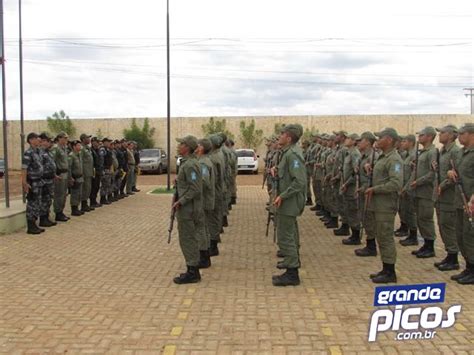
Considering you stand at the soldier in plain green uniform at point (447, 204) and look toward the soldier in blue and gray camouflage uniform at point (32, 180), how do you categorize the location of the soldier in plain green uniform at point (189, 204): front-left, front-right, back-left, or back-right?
front-left

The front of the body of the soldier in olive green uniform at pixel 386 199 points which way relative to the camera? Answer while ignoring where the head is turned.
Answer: to the viewer's left

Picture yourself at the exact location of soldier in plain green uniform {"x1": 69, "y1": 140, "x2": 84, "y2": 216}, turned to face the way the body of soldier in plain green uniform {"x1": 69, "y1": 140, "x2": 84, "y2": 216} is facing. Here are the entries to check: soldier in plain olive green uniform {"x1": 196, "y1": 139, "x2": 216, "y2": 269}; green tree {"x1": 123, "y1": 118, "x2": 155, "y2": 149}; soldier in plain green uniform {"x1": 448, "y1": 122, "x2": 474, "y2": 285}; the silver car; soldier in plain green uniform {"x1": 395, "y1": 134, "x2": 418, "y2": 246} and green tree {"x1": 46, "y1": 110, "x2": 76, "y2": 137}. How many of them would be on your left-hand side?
3

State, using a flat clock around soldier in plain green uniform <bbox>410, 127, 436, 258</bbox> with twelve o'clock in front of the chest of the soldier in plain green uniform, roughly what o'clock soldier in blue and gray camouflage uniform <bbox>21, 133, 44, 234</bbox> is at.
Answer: The soldier in blue and gray camouflage uniform is roughly at 12 o'clock from the soldier in plain green uniform.

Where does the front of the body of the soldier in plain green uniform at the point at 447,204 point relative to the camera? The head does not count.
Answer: to the viewer's left

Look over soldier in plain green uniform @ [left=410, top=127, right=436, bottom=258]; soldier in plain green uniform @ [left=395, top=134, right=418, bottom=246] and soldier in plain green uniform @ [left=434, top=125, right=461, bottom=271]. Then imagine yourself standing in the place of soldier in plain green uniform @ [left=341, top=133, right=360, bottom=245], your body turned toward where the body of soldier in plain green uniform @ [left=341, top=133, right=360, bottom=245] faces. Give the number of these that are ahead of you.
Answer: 0

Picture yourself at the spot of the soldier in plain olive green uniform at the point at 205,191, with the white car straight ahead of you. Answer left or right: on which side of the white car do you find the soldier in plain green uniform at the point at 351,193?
right

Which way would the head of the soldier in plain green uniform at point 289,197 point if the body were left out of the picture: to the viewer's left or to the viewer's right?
to the viewer's left

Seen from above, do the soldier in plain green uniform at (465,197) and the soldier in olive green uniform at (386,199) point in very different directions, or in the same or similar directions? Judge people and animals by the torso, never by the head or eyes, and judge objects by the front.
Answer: same or similar directions

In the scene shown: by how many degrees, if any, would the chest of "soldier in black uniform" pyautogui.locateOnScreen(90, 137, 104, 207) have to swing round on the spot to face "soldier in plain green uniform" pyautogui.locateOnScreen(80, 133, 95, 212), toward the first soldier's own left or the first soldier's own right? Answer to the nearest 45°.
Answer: approximately 90° to the first soldier's own right

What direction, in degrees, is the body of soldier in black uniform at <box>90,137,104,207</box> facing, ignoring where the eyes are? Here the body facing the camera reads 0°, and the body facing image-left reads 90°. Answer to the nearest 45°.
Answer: approximately 270°

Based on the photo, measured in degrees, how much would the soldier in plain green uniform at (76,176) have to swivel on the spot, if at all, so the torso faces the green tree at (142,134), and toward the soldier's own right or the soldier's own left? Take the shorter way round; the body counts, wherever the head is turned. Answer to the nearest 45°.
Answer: approximately 90° to the soldier's own left

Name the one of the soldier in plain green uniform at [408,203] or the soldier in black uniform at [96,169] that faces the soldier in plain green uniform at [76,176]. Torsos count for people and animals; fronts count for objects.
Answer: the soldier in plain green uniform at [408,203]

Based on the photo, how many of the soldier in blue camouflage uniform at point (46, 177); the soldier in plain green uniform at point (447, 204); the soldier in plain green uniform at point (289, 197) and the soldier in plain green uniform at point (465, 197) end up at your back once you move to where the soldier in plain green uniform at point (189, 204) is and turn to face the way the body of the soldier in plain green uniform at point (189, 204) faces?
3

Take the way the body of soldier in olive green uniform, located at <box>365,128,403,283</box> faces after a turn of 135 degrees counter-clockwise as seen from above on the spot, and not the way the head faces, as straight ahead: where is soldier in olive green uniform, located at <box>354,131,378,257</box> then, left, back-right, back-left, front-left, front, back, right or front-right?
back-left

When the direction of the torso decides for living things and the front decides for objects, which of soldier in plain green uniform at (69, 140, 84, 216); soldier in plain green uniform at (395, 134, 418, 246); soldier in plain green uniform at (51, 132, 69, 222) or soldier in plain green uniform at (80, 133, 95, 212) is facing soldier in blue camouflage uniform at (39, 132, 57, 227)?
soldier in plain green uniform at (395, 134, 418, 246)

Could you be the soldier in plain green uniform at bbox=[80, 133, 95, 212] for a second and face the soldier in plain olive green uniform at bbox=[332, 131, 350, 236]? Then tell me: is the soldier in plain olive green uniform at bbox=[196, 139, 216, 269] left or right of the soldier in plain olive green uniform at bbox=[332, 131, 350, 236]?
right

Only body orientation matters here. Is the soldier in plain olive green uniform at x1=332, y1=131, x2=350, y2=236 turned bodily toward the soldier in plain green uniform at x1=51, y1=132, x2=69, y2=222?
yes

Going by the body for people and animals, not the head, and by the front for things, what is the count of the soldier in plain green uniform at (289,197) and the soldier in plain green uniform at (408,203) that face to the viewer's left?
2

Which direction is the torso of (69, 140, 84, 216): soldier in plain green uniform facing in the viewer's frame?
to the viewer's right
